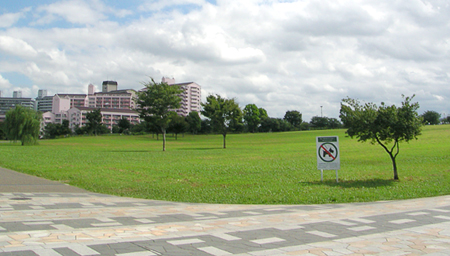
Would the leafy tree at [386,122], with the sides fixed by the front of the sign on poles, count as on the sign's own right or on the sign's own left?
on the sign's own left

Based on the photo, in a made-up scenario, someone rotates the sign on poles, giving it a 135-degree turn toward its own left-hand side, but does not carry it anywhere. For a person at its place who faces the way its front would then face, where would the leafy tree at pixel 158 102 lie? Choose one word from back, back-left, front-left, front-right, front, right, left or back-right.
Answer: left

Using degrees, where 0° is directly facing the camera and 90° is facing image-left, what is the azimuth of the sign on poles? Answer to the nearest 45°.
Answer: approximately 0°
